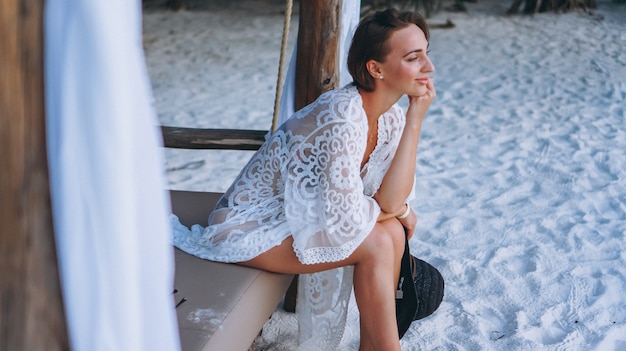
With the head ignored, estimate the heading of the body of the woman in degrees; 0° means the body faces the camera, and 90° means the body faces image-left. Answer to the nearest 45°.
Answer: approximately 270°

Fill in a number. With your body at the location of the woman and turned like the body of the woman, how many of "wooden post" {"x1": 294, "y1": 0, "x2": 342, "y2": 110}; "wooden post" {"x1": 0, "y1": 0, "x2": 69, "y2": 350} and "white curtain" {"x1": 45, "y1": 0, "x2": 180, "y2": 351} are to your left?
1

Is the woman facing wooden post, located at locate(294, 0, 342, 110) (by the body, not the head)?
no

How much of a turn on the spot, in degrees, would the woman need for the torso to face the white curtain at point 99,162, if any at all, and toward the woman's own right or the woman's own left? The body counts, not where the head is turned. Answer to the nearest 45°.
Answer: approximately 135° to the woman's own right

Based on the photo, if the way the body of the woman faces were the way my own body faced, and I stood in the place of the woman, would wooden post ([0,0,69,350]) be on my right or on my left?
on my right
